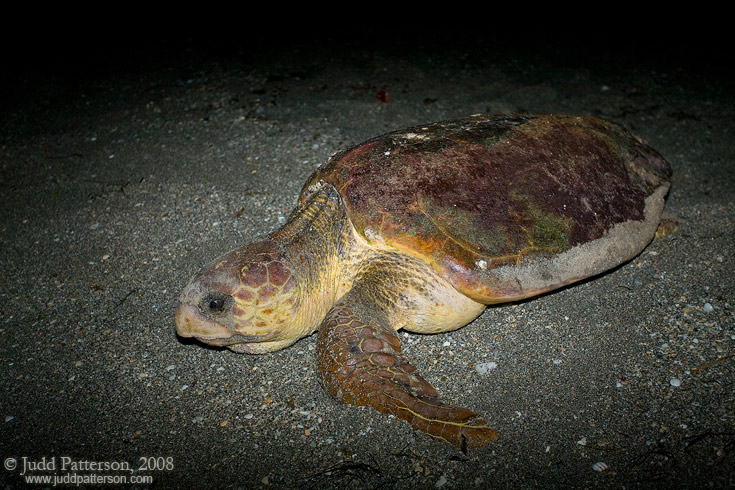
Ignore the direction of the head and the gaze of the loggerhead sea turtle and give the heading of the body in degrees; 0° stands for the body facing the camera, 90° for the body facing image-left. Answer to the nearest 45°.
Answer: approximately 45°
